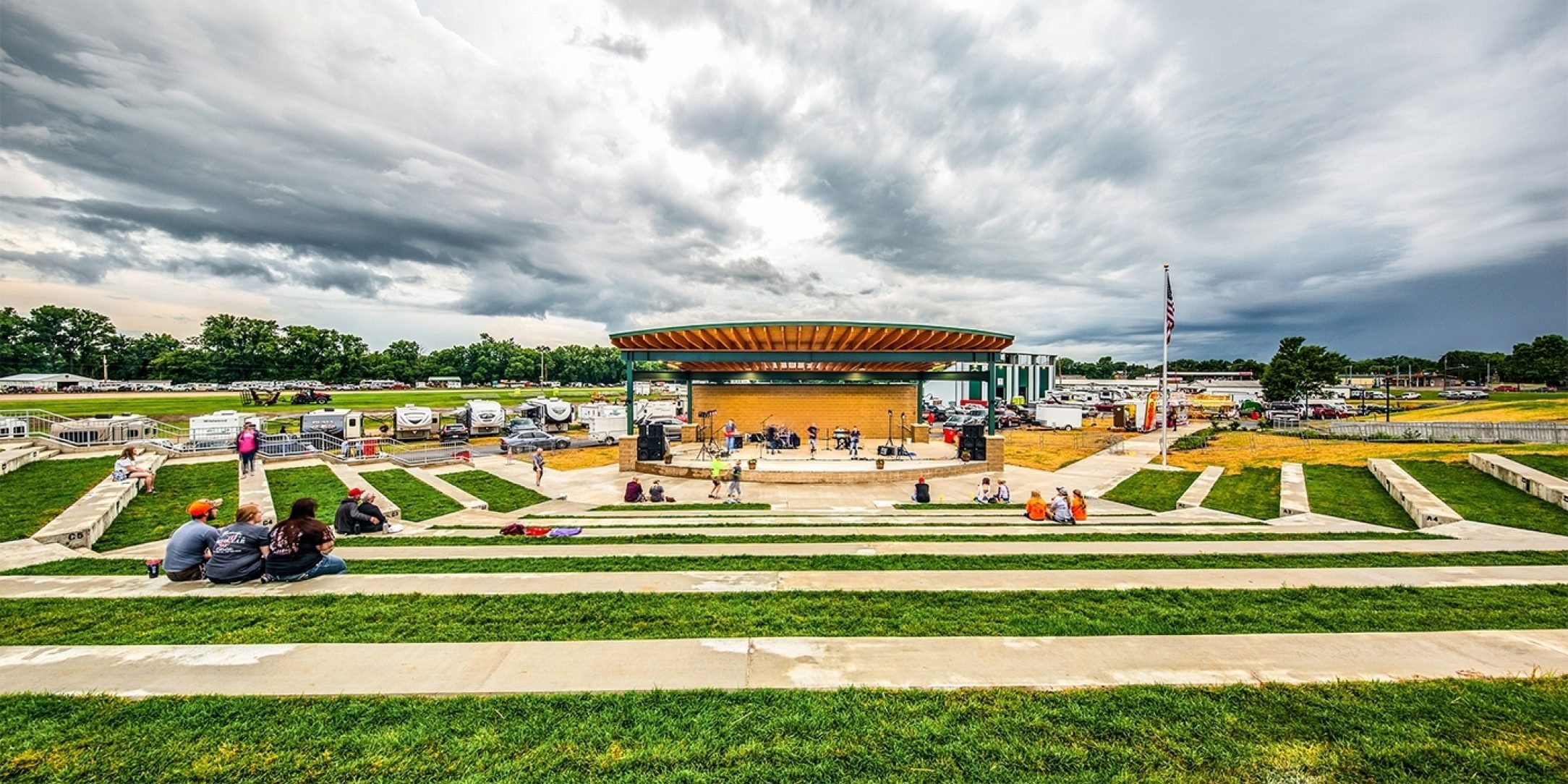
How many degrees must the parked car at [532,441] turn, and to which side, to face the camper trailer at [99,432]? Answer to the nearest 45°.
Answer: approximately 180°

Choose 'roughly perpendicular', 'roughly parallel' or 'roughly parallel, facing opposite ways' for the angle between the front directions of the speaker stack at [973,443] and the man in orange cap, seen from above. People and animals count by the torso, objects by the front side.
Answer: roughly parallel, facing opposite ways

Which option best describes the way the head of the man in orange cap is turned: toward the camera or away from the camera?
away from the camera

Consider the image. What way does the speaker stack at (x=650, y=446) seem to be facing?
toward the camera

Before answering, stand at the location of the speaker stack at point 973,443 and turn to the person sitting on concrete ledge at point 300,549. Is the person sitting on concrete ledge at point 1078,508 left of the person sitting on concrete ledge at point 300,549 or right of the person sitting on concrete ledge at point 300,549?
left

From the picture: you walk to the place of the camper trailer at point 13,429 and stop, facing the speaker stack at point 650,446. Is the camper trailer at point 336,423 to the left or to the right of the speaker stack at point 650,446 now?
left

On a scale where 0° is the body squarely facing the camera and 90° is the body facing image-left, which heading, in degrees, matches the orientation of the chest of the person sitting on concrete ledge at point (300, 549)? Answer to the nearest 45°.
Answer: approximately 225°

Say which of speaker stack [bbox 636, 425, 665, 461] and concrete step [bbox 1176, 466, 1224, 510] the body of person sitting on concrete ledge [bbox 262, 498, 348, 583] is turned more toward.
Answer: the speaker stack

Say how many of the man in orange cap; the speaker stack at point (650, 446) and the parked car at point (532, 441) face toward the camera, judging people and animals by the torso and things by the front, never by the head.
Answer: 1

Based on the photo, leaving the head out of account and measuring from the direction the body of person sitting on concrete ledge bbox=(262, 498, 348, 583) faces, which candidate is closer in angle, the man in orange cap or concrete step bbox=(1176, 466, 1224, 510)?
the concrete step

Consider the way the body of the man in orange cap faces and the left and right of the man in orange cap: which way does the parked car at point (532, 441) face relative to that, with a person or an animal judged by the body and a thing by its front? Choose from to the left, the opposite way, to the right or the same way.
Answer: to the right

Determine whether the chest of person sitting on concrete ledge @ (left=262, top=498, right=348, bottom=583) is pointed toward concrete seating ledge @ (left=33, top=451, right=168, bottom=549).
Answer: no

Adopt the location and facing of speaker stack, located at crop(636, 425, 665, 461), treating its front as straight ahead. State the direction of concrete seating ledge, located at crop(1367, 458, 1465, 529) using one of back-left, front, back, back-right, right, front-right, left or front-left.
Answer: front-left

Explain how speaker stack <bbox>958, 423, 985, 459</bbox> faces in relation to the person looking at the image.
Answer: facing the viewer

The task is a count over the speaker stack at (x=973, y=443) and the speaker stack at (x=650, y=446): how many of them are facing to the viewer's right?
0

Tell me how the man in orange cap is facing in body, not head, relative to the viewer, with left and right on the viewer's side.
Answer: facing away from the viewer and to the right of the viewer

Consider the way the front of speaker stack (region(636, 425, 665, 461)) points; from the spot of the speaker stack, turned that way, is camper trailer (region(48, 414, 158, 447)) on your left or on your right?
on your right

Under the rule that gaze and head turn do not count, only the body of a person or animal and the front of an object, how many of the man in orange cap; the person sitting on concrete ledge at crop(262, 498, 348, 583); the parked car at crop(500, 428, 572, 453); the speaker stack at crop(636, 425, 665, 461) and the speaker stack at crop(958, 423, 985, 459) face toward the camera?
2
